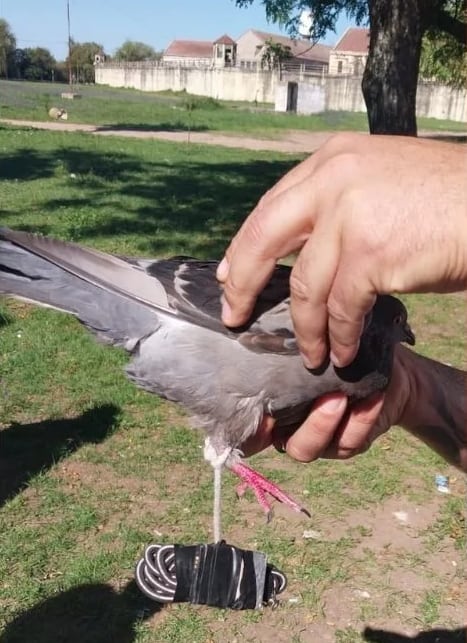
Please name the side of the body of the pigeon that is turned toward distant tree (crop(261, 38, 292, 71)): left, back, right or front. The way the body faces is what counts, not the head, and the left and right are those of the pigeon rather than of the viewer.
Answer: left

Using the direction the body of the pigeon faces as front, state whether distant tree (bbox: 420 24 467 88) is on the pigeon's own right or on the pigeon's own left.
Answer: on the pigeon's own left

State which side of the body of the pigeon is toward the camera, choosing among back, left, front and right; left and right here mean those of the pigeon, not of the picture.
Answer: right
